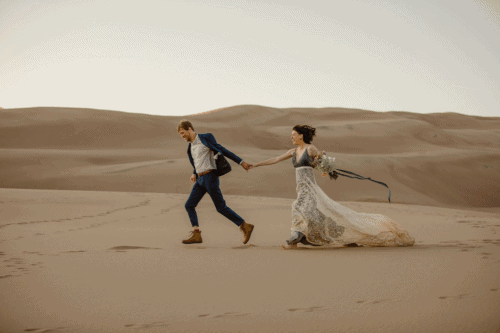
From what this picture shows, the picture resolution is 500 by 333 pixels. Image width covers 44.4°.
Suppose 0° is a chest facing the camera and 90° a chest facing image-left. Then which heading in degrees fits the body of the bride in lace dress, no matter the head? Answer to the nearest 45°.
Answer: approximately 45°

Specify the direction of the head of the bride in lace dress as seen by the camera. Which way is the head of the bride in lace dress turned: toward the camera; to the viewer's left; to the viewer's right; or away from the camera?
to the viewer's left

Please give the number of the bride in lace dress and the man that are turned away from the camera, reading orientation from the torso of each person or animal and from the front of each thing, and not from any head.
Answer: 0

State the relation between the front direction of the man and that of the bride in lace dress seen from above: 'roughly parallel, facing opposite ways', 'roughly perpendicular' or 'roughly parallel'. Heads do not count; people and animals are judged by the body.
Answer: roughly parallel

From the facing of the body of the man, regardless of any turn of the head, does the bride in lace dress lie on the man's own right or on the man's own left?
on the man's own left

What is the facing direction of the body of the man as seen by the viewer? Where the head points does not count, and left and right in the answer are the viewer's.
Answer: facing the viewer and to the left of the viewer

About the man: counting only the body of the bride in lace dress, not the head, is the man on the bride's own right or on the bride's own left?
on the bride's own right
